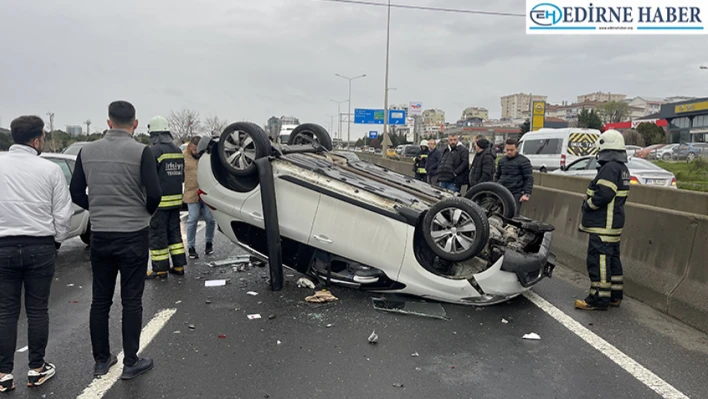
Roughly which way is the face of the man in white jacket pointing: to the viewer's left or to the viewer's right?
to the viewer's right

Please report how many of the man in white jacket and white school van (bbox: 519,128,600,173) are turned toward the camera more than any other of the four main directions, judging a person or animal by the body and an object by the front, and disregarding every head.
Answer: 0

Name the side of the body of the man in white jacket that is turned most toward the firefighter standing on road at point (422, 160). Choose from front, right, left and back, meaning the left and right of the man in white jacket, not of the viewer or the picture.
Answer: front

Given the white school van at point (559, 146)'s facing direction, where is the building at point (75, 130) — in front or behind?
in front

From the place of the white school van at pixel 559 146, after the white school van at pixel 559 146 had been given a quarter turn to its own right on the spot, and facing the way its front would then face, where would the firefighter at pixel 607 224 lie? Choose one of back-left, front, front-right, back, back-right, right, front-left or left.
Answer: back-right

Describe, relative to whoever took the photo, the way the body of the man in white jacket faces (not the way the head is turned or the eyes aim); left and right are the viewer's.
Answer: facing away from the viewer and to the right of the viewer

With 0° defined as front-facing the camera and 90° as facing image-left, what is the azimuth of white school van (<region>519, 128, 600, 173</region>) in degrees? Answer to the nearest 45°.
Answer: approximately 135°
